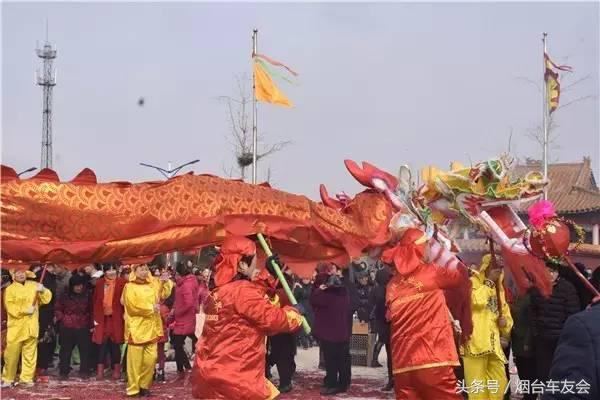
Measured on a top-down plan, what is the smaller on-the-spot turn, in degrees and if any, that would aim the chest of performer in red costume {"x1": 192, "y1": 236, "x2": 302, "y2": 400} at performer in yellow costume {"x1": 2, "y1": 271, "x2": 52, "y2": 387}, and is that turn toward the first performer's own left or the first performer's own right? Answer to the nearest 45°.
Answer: approximately 90° to the first performer's own left

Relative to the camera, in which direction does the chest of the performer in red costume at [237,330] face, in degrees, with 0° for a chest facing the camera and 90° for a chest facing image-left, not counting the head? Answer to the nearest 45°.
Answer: approximately 225°

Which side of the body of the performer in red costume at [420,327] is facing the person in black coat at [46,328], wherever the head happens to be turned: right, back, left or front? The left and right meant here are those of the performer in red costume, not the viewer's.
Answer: left

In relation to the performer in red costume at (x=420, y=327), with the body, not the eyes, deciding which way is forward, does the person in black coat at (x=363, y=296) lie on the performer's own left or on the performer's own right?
on the performer's own left

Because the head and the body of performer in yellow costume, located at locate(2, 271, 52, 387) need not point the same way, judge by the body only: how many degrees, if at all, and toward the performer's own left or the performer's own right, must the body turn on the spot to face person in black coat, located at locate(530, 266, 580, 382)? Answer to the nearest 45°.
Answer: approximately 45° to the performer's own left

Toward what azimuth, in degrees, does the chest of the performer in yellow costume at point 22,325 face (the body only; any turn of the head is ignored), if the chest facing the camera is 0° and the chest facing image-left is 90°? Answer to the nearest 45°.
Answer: approximately 0°

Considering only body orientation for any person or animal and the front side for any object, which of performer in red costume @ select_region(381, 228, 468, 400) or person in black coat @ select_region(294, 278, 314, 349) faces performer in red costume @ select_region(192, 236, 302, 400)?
the person in black coat

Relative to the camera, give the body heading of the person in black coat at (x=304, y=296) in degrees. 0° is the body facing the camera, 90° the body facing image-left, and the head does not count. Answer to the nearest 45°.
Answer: approximately 0°

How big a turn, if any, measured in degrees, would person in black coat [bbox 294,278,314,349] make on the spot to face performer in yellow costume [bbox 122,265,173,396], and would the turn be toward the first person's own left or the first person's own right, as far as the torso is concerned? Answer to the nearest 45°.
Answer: approximately 45° to the first person's own right

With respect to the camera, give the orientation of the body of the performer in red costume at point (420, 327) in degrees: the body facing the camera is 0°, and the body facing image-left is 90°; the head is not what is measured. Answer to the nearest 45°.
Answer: approximately 225°
